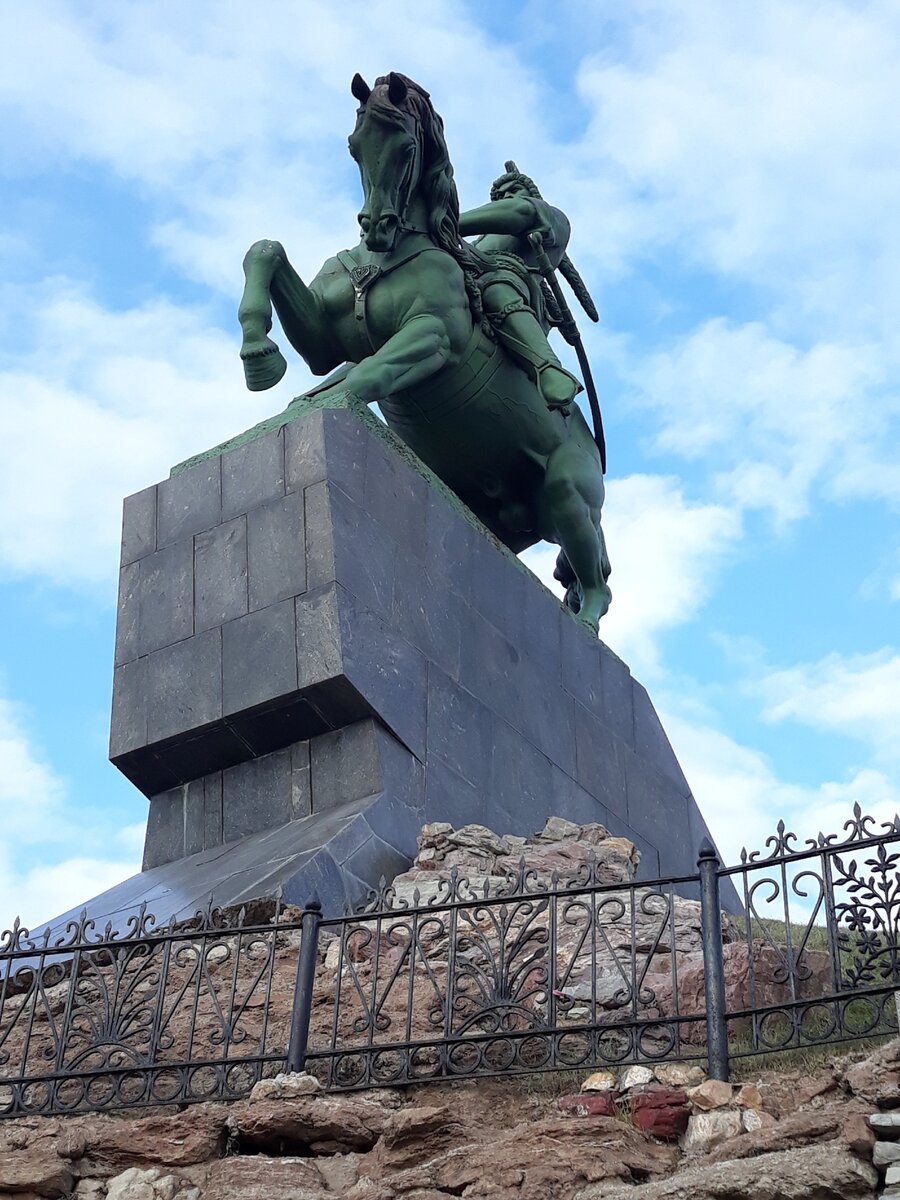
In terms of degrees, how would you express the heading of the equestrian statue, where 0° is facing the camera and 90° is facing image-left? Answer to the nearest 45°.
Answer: approximately 45°
